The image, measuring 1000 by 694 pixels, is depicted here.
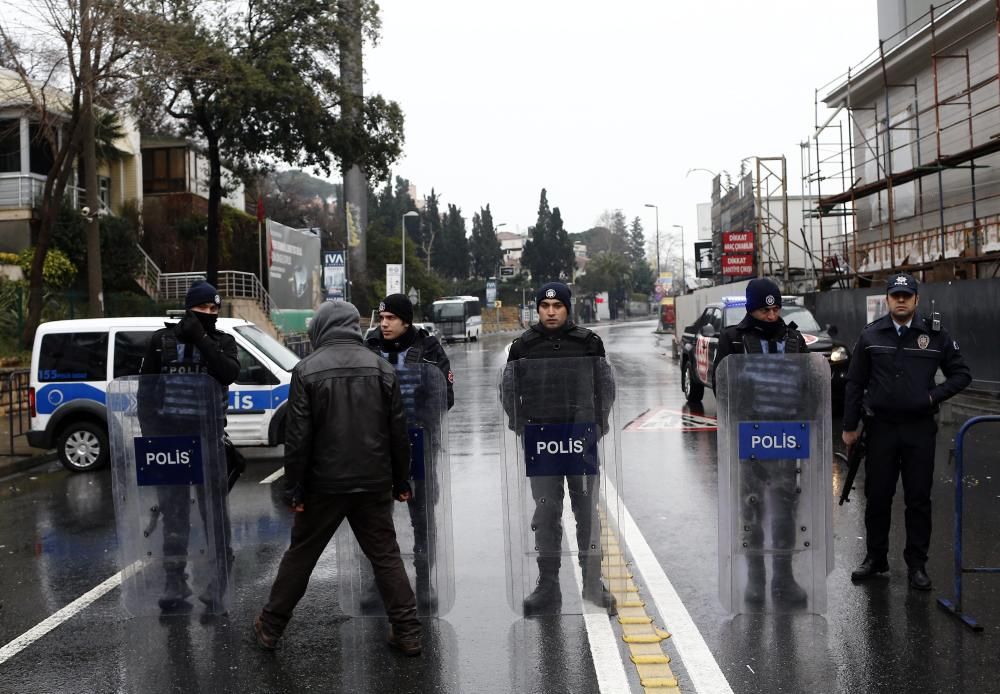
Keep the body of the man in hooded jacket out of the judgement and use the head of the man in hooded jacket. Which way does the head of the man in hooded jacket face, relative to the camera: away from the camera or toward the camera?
away from the camera

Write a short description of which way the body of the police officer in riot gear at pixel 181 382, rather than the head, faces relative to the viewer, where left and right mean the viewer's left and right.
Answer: facing the viewer

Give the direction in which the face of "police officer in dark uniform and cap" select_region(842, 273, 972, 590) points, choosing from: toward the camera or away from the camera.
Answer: toward the camera

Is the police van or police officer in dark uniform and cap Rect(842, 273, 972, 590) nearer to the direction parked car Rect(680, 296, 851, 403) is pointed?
the police officer in dark uniform and cap

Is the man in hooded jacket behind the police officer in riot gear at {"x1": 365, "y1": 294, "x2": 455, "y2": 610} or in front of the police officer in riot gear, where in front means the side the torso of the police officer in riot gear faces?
in front

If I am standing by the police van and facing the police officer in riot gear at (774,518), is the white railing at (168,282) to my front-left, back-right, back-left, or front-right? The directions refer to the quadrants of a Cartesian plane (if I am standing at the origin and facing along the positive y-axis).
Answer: back-left

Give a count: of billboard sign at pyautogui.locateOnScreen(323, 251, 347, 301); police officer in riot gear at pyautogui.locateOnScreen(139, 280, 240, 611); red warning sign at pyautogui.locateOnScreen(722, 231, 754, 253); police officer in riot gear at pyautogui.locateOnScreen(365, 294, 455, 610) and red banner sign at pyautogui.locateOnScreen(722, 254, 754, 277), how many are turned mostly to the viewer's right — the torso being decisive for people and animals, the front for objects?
0

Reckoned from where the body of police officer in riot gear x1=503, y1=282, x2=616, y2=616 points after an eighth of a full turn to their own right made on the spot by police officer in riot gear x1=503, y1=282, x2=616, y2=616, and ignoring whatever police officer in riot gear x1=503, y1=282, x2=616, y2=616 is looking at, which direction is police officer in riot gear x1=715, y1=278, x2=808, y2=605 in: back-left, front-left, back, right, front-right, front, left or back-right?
back-left

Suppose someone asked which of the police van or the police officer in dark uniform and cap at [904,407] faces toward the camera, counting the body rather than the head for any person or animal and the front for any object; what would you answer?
the police officer in dark uniform and cap

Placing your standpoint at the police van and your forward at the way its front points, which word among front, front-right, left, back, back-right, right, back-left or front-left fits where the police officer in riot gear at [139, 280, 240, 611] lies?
right

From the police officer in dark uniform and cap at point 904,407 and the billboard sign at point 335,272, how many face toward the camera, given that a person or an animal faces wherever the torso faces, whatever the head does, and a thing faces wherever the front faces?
2

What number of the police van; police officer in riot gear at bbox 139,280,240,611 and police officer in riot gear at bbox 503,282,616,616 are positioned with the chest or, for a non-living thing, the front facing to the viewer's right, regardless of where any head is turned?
1

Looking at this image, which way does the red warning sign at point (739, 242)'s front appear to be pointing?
toward the camera

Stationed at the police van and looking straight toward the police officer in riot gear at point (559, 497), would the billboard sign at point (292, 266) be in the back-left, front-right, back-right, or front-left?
back-left

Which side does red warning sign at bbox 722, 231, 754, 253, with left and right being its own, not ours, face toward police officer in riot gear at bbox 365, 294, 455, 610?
front

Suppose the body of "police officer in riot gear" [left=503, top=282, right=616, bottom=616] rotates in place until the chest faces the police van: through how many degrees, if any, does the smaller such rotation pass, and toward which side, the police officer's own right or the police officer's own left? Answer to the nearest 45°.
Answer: approximately 135° to the police officer's own right

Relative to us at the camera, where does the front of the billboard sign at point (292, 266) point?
facing the viewer and to the right of the viewer
